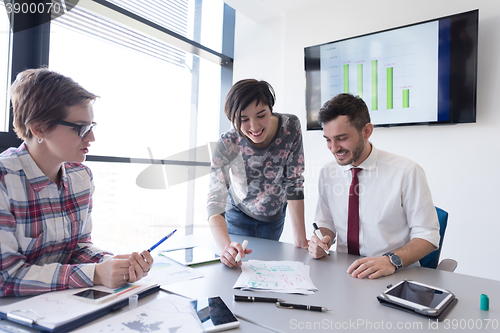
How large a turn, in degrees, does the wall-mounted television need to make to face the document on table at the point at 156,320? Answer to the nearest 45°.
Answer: approximately 45° to its left

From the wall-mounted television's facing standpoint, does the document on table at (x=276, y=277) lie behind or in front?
in front

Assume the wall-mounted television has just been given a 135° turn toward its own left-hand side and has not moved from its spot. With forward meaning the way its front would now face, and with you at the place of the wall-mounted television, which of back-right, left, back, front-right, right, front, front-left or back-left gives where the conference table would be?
right

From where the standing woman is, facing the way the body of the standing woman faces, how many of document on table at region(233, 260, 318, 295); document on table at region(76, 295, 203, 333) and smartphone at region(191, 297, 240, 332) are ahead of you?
3

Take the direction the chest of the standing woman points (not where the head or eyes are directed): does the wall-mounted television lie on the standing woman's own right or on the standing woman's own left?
on the standing woman's own left

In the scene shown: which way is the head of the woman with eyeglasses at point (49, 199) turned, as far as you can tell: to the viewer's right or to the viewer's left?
to the viewer's right

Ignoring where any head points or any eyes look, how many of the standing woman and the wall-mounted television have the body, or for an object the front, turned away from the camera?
0

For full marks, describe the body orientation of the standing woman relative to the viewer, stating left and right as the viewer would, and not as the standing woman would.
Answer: facing the viewer

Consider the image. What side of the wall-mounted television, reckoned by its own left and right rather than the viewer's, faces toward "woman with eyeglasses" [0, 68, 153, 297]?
front

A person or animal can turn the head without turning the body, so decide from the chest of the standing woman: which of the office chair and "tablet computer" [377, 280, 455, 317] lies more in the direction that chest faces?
the tablet computer

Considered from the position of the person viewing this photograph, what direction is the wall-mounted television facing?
facing the viewer and to the left of the viewer

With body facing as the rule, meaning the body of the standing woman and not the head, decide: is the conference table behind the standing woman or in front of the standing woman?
in front
